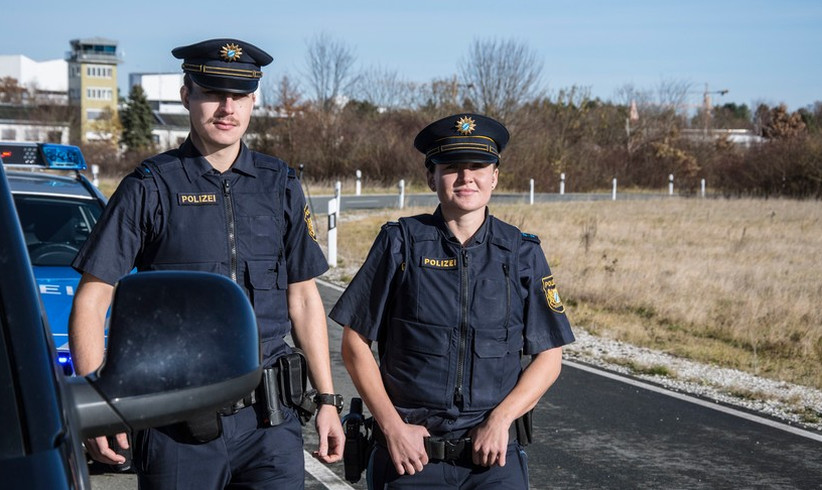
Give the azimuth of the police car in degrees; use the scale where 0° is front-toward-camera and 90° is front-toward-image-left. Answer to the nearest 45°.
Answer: approximately 0°

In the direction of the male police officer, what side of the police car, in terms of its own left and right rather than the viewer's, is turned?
front

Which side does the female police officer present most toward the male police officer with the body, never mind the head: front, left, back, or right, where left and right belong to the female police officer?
right

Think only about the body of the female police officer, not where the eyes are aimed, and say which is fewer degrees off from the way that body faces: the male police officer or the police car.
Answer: the male police officer

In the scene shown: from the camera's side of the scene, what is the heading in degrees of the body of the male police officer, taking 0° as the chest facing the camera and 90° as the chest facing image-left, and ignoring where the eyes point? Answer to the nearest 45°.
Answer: approximately 0°

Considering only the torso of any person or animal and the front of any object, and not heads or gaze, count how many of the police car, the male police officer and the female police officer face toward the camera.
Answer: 3

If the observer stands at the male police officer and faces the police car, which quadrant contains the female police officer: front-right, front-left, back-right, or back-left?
back-right

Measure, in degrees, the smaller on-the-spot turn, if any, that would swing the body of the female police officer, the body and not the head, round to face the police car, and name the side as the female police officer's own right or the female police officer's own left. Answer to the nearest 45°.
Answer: approximately 135° to the female police officer's own right

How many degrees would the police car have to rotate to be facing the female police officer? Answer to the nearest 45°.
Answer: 0° — it already faces them

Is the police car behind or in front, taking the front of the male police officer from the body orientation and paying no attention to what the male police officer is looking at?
behind

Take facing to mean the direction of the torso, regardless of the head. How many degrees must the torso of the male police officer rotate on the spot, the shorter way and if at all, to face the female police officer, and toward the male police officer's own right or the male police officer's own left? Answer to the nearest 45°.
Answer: approximately 90° to the male police officer's own left
